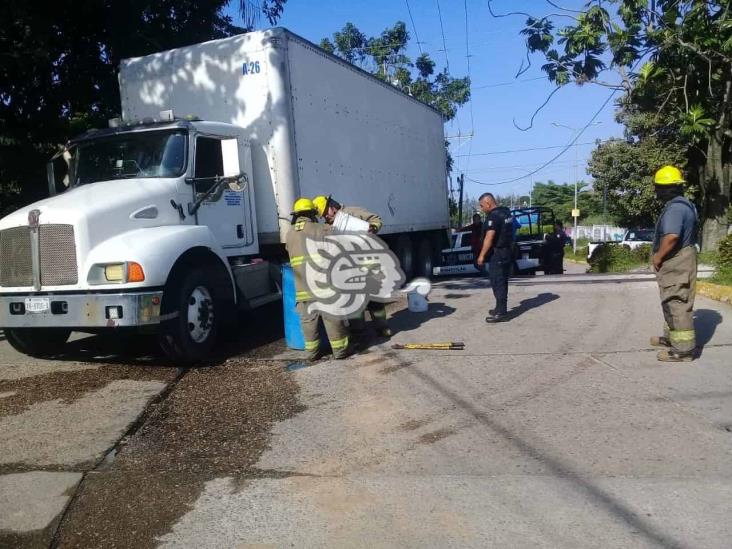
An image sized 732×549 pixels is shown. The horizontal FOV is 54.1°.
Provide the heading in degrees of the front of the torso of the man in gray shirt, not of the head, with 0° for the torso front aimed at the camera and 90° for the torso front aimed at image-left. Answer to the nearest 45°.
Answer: approximately 90°

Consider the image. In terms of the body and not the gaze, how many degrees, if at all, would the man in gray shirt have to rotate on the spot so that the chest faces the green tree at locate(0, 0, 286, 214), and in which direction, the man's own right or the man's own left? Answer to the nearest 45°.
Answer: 0° — they already face it

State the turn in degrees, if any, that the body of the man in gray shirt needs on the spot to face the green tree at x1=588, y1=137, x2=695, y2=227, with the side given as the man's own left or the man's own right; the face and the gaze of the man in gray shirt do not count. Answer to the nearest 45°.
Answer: approximately 90° to the man's own right

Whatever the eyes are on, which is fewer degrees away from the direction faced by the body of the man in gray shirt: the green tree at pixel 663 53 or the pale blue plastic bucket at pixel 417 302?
the pale blue plastic bucket

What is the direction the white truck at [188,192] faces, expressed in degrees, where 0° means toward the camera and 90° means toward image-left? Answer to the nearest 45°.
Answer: approximately 45°

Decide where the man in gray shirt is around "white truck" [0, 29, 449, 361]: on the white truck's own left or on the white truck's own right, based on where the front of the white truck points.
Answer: on the white truck's own left

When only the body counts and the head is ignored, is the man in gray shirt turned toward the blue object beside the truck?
yes

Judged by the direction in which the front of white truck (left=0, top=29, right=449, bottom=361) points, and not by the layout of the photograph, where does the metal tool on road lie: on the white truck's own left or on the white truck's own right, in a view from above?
on the white truck's own left

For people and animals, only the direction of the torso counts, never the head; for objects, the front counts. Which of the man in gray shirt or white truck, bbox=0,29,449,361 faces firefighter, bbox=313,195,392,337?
the man in gray shirt

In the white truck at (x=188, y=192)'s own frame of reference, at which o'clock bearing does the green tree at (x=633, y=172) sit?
The green tree is roughly at 6 o'clock from the white truck.

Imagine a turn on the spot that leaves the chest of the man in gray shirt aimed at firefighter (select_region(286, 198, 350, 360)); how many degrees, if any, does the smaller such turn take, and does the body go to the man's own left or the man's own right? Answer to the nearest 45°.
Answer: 0° — they already face them

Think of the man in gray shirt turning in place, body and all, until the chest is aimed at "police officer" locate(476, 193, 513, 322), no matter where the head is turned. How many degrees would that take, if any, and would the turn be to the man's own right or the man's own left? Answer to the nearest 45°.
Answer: approximately 45° to the man's own right

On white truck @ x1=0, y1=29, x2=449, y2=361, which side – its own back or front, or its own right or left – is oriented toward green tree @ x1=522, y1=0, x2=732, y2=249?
back
